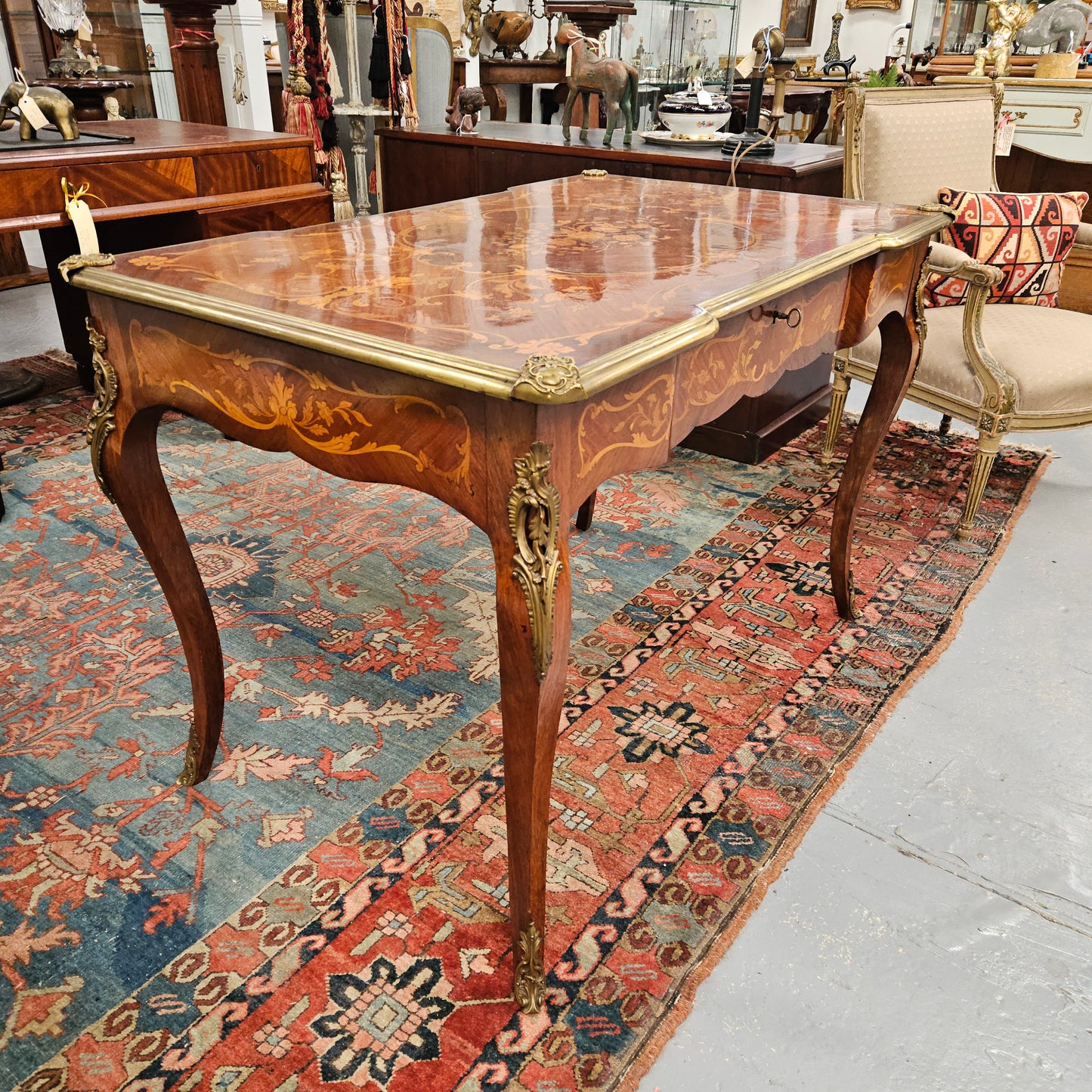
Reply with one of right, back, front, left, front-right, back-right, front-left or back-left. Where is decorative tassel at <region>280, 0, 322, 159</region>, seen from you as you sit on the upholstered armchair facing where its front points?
back-right

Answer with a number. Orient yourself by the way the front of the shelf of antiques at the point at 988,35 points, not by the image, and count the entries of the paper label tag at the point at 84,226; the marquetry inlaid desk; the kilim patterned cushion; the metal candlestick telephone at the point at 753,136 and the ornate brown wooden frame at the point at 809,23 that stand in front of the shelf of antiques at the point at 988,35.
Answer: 4

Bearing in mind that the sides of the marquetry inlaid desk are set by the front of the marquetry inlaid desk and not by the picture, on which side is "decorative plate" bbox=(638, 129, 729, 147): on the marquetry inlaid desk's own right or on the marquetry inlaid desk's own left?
on the marquetry inlaid desk's own left

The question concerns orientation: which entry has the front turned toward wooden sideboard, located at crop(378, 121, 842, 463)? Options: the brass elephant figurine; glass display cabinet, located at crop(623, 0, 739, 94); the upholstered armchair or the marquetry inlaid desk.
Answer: the glass display cabinet

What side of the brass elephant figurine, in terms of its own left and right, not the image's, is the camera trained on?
left

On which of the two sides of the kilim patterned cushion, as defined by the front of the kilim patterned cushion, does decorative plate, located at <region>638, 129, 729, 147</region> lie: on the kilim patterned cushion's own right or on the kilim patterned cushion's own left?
on the kilim patterned cushion's own right

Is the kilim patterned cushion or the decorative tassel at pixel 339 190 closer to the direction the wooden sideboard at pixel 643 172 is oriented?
the kilim patterned cushion

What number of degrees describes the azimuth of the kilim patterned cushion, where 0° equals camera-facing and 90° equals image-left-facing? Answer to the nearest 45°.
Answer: approximately 0°

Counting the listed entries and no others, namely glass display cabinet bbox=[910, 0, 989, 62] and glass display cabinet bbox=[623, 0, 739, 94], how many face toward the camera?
2

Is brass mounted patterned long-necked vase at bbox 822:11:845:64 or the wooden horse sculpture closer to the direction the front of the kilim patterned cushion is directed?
the wooden horse sculpture

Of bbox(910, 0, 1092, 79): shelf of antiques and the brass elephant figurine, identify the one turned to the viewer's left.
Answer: the brass elephant figurine
